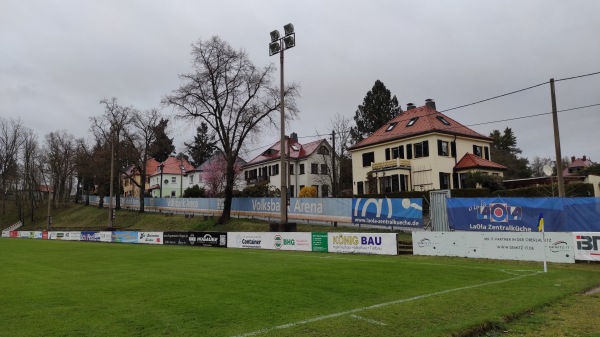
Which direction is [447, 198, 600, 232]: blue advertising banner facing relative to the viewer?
toward the camera

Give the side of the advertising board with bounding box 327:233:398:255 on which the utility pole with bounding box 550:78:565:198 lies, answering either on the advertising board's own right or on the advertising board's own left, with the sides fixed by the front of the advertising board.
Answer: on the advertising board's own left

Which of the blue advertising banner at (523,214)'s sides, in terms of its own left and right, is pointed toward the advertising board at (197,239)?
right

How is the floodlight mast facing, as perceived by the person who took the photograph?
facing the viewer and to the left of the viewer

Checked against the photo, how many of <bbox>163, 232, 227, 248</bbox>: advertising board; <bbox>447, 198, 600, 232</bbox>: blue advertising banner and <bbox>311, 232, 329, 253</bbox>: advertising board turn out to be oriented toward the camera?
3

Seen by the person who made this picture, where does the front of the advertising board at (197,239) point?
facing the viewer

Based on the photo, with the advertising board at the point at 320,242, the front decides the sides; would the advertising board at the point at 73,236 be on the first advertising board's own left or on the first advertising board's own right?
on the first advertising board's own right

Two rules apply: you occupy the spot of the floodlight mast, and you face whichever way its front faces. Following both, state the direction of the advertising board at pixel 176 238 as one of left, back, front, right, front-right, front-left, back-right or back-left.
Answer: right

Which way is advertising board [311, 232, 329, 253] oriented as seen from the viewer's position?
toward the camera

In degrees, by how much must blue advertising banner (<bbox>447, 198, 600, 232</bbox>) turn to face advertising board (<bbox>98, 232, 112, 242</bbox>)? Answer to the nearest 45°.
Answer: approximately 90° to its right

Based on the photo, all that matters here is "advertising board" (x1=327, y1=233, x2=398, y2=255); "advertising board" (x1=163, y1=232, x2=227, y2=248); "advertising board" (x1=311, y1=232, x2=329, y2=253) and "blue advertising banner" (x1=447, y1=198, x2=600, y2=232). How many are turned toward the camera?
4

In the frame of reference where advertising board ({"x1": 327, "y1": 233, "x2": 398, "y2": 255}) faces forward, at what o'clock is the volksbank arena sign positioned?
The volksbank arena sign is roughly at 6 o'clock from the advertising board.

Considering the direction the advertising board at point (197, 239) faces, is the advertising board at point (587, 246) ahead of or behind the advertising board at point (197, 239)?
ahead

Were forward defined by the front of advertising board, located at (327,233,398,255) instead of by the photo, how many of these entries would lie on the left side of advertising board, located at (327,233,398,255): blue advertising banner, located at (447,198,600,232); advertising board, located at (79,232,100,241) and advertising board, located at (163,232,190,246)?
1

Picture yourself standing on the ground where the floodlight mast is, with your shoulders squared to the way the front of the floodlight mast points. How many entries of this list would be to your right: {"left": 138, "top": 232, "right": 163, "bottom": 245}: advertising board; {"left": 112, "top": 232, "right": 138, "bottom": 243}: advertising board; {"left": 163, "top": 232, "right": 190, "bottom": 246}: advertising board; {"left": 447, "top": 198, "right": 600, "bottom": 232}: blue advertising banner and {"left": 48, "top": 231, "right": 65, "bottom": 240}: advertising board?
4
